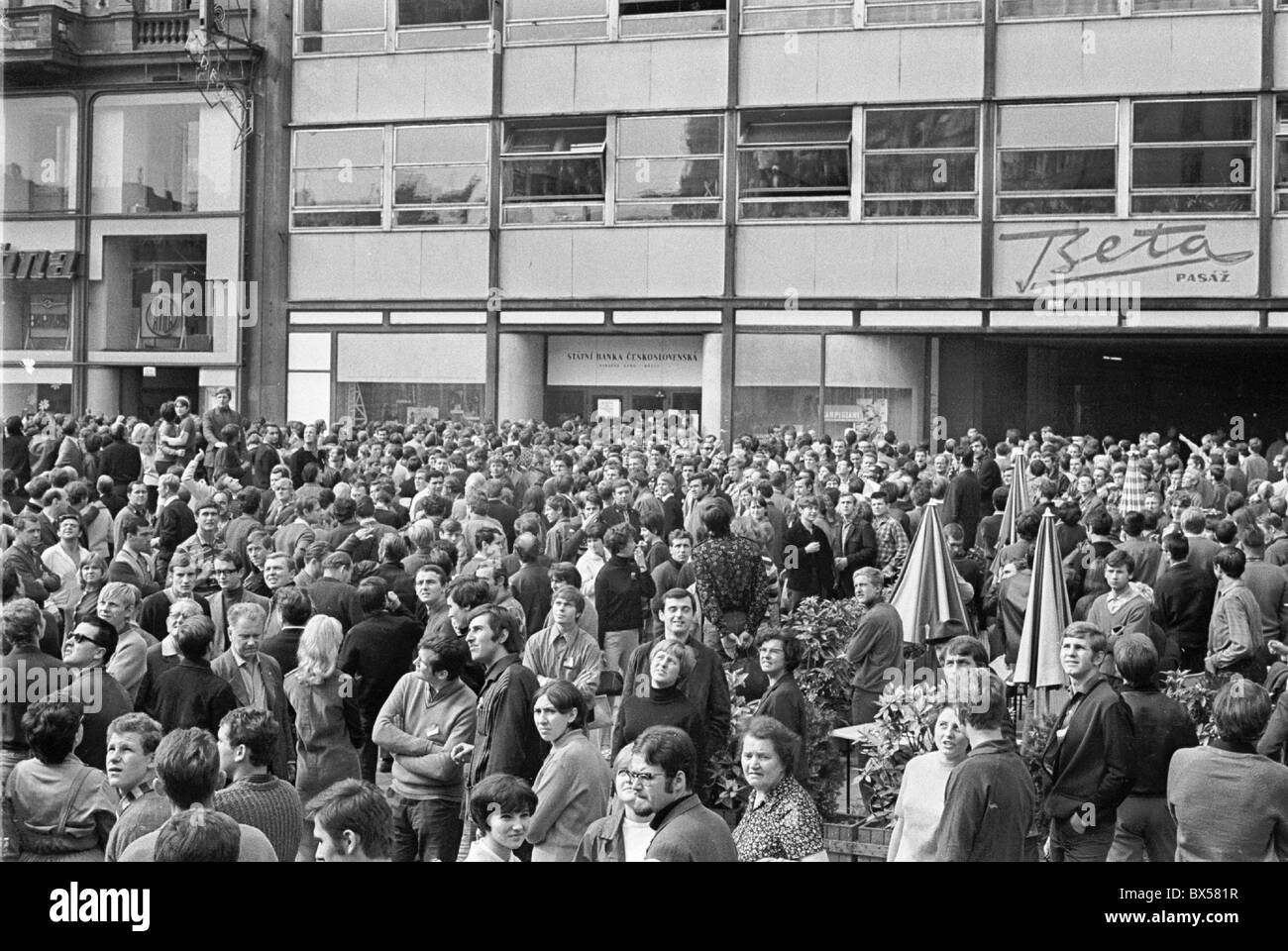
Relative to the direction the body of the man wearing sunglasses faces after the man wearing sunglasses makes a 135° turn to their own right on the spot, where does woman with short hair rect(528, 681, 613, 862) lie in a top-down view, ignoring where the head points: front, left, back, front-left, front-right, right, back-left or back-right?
back-right

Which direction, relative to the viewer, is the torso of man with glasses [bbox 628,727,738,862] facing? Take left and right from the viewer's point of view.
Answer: facing to the left of the viewer

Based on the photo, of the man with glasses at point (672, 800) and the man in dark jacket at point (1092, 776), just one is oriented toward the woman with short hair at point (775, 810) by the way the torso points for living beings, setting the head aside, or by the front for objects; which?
the man in dark jacket

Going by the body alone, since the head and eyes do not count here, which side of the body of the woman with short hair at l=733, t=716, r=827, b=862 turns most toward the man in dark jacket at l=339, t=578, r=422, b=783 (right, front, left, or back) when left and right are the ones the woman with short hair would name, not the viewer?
right

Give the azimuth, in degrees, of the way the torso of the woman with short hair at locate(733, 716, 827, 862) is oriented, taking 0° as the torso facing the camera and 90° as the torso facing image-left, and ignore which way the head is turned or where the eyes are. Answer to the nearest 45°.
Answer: approximately 45°

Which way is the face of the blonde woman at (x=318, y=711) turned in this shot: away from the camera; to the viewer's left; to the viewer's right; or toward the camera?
away from the camera

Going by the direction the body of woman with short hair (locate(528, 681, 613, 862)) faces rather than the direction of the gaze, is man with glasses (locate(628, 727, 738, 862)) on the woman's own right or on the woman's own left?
on the woman's own left
